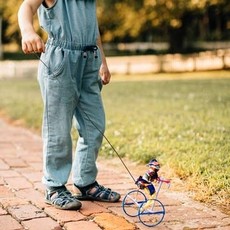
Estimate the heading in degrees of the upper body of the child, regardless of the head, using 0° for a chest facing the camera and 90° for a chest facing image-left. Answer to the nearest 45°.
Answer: approximately 315°
